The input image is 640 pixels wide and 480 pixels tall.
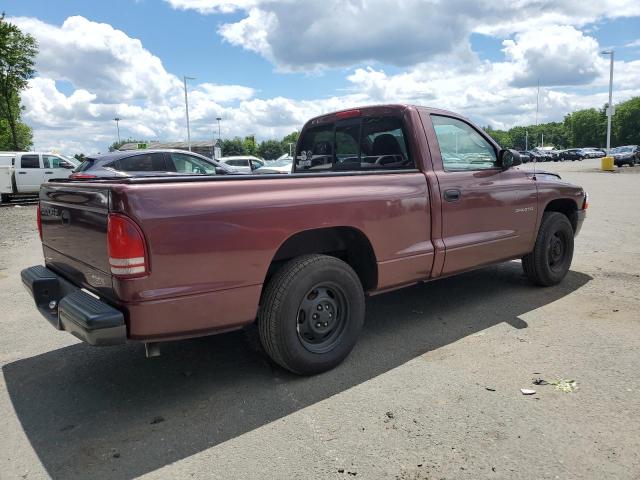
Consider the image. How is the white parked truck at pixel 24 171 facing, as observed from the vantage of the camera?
facing to the right of the viewer

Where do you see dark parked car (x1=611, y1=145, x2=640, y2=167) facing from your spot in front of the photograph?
facing the viewer and to the left of the viewer

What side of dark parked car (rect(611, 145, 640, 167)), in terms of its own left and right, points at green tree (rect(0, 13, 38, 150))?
front

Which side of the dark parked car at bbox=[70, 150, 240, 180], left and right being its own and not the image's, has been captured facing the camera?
right

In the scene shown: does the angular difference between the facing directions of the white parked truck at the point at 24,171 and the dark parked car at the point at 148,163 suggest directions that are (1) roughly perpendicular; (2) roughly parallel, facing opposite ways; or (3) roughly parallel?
roughly parallel

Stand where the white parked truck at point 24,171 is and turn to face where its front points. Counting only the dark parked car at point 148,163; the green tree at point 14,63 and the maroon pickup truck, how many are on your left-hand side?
1

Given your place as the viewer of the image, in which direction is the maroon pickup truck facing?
facing away from the viewer and to the right of the viewer

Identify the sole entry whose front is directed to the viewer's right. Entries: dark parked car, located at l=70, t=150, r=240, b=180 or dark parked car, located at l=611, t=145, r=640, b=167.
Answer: dark parked car, located at l=70, t=150, r=240, b=180

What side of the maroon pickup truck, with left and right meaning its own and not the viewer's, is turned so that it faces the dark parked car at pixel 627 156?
front

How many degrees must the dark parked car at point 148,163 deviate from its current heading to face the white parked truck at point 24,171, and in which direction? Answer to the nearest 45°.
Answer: approximately 135° to its left

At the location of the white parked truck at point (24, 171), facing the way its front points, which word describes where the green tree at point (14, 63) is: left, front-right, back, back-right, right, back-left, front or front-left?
left

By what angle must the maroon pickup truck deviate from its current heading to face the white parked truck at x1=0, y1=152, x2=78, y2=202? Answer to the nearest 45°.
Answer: approximately 90° to its left

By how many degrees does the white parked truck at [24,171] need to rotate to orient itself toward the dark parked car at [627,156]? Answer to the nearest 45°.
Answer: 0° — it already faces it

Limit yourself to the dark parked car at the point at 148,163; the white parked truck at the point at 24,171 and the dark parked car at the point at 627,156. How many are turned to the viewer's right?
2

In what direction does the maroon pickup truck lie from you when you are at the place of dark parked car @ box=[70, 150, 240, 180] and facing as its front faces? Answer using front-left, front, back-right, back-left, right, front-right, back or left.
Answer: right

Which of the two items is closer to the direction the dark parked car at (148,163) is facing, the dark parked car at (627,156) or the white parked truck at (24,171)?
the dark parked car
